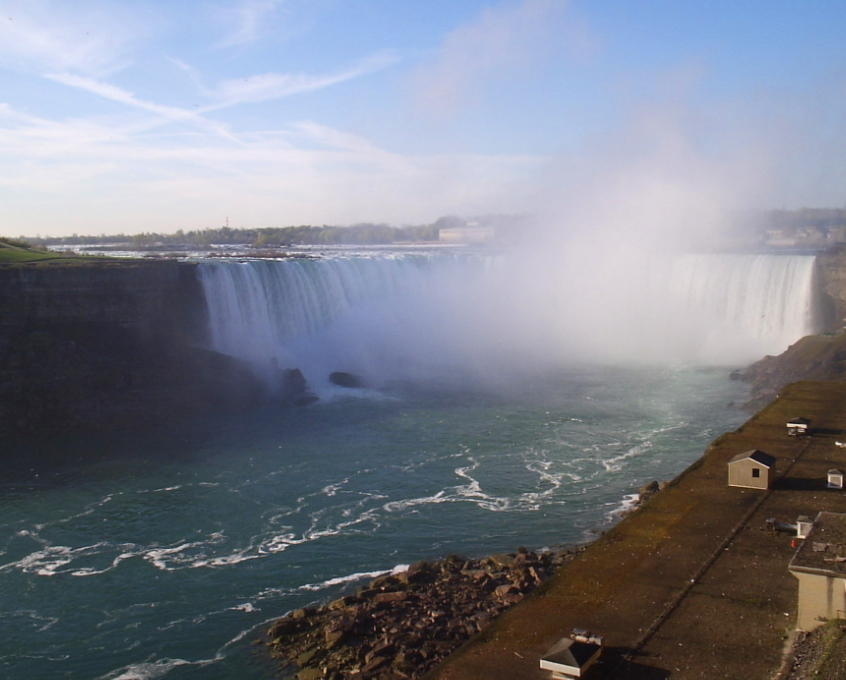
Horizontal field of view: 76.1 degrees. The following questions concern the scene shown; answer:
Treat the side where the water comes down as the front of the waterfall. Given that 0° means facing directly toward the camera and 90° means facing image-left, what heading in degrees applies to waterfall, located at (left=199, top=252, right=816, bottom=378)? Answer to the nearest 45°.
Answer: approximately 0°

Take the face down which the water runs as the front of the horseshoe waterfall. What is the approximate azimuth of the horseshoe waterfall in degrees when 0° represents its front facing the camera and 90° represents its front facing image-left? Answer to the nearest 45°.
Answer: approximately 0°
